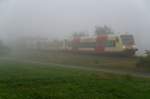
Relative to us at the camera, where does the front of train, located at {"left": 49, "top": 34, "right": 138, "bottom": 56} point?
facing the viewer and to the right of the viewer

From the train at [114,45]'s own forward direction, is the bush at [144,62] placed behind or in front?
in front
